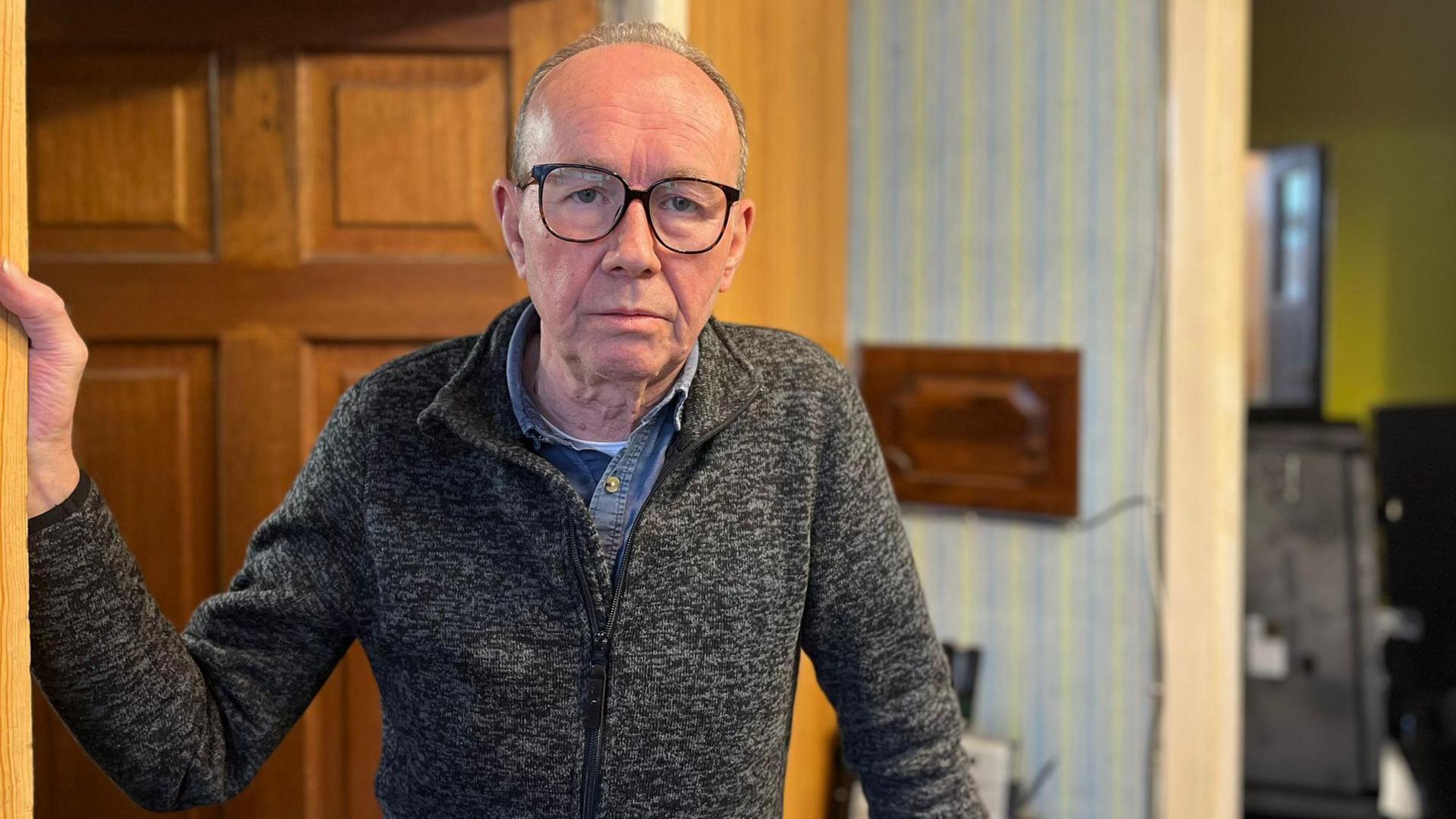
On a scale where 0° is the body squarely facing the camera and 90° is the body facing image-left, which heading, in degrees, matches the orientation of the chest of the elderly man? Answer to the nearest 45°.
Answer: approximately 0°

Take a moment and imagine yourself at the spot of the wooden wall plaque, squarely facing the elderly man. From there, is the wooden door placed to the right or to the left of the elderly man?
right

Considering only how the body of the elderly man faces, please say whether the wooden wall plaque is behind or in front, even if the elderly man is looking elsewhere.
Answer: behind

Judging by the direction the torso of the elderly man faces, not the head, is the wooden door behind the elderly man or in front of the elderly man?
behind
